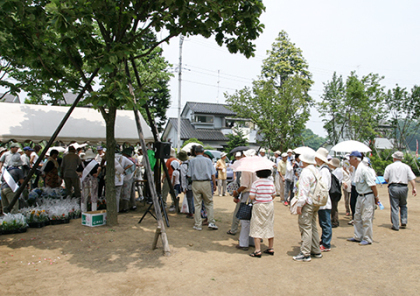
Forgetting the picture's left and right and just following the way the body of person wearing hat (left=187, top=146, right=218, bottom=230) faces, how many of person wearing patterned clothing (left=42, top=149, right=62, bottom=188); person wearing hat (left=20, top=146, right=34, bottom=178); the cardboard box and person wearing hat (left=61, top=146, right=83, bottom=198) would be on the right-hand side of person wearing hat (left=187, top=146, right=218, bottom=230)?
0

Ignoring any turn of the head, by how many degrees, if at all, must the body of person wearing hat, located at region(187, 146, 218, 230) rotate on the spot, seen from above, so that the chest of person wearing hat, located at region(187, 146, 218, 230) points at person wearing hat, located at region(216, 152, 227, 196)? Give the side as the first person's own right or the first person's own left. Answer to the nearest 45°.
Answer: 0° — they already face them

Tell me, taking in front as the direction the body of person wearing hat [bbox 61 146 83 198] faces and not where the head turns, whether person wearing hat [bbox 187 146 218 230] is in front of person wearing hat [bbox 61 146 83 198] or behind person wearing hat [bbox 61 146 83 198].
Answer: behind

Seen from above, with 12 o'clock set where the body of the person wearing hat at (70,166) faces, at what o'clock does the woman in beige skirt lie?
The woman in beige skirt is roughly at 5 o'clock from the person wearing hat.

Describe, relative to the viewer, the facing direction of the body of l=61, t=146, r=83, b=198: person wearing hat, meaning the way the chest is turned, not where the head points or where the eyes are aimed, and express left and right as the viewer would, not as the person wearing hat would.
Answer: facing away from the viewer

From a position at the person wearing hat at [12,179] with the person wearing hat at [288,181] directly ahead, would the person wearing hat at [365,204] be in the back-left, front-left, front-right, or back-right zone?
front-right

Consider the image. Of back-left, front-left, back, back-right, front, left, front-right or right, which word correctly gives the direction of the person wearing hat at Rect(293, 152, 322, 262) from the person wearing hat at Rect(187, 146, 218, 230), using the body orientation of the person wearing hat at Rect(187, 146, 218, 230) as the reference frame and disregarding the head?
back-right

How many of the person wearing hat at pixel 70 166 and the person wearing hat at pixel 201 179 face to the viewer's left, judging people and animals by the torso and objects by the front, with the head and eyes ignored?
0

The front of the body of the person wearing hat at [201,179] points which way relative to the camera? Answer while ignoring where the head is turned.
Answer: away from the camera
